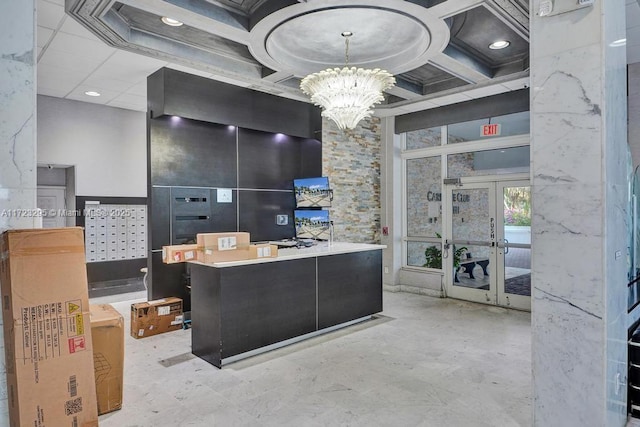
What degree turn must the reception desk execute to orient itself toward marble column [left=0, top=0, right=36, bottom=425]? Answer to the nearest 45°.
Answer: approximately 90° to its right

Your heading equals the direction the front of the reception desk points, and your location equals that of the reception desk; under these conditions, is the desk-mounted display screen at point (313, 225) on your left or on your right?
on your left

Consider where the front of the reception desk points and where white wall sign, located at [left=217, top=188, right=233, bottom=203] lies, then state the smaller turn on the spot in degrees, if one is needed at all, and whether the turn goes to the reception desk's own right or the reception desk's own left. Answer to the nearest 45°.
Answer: approximately 180°

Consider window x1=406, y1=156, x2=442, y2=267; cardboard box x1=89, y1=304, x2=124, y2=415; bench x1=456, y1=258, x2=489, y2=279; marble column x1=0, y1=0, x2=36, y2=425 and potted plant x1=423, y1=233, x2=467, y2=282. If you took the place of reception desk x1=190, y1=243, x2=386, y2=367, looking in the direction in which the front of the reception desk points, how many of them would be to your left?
3

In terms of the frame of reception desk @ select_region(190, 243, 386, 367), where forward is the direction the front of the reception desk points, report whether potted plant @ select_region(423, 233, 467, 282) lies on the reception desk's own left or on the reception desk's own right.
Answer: on the reception desk's own left

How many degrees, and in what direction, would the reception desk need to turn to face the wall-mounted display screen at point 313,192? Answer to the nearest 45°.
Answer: approximately 135° to its left

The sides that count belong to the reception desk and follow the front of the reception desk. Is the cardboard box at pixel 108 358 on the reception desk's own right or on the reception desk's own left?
on the reception desk's own right

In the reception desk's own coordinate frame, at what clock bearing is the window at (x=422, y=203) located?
The window is roughly at 9 o'clock from the reception desk.

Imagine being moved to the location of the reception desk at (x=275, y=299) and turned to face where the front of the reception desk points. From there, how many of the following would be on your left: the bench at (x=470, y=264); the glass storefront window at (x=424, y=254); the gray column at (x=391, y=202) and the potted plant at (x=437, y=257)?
4

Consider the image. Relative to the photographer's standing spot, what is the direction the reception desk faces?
facing the viewer and to the right of the viewer

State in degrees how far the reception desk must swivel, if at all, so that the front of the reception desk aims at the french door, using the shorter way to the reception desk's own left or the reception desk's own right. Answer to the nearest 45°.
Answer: approximately 90° to the reception desk's own left

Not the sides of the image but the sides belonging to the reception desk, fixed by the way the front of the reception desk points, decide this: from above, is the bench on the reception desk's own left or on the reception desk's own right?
on the reception desk's own left
